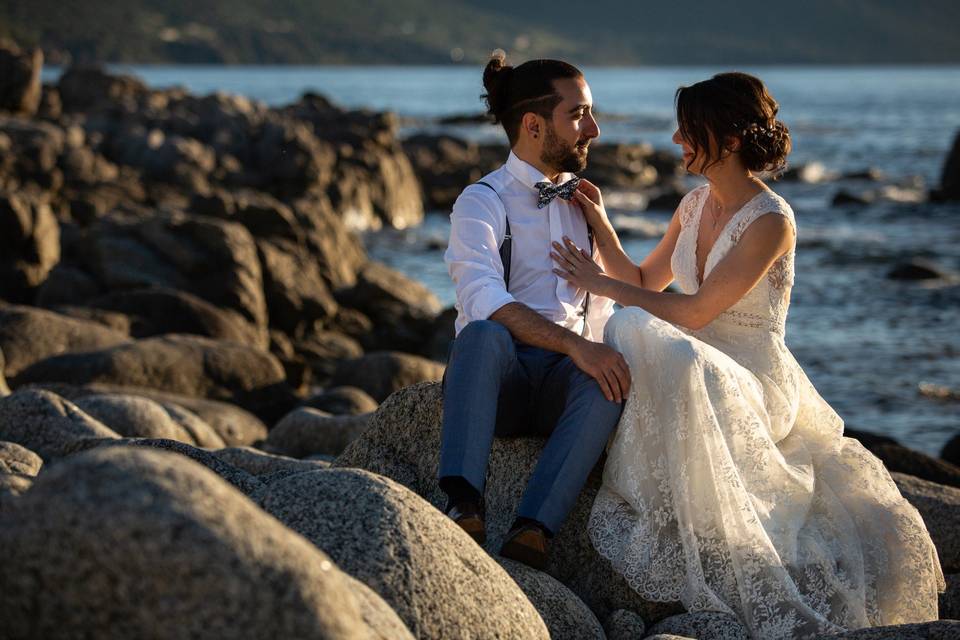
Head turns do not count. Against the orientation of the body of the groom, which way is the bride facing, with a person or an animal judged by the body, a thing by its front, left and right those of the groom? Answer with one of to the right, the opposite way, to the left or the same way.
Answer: to the right

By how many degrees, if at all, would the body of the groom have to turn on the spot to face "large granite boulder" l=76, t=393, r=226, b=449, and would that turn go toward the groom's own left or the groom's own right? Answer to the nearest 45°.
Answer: approximately 180°

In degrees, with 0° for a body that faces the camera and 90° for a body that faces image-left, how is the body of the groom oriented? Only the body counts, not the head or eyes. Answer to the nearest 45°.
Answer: approximately 315°

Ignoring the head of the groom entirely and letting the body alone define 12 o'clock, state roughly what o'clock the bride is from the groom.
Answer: The bride is roughly at 11 o'clock from the groom.

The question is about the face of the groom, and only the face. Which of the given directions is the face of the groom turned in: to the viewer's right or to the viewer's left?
to the viewer's right

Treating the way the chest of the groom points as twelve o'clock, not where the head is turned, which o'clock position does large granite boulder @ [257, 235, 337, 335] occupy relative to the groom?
The large granite boulder is roughly at 7 o'clock from the groom.

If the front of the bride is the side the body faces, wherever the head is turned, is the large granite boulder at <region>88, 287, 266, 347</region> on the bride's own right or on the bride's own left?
on the bride's own right

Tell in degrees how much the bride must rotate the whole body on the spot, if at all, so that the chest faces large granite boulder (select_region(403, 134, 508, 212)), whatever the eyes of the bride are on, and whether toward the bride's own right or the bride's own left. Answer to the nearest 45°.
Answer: approximately 135° to the bride's own right

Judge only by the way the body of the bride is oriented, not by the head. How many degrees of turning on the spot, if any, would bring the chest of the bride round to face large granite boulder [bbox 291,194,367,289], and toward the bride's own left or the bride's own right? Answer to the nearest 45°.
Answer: approximately 90° to the bride's own right
